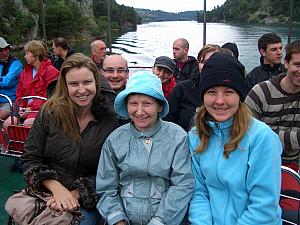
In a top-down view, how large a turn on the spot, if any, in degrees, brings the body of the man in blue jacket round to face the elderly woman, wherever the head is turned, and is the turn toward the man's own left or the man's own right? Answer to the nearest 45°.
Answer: approximately 45° to the man's own left

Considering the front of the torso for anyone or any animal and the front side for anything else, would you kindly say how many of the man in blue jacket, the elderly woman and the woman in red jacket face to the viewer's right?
0

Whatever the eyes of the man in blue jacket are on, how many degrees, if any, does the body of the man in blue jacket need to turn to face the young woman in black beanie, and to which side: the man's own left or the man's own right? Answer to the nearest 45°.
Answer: approximately 45° to the man's own left

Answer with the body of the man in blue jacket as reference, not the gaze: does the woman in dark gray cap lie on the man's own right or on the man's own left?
on the man's own left

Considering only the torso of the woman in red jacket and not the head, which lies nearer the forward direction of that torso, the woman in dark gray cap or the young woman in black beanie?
the young woman in black beanie

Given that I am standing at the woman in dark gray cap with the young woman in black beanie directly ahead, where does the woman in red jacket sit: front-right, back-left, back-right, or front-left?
back-right

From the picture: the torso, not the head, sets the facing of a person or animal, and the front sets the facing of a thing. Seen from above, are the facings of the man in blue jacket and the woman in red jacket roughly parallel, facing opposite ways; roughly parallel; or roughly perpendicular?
roughly parallel

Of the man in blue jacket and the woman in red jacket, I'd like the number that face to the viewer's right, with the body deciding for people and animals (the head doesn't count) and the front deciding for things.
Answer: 0

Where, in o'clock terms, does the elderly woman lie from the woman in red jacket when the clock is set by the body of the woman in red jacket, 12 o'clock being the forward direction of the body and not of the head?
The elderly woman is roughly at 10 o'clock from the woman in red jacket.

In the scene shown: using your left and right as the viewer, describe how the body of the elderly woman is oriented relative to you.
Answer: facing the viewer

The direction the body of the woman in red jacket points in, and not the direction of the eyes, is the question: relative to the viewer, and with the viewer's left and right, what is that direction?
facing the viewer and to the left of the viewer

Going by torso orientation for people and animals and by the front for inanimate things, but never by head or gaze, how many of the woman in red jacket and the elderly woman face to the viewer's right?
0

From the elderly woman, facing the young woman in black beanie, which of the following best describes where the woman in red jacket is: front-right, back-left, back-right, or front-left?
back-left

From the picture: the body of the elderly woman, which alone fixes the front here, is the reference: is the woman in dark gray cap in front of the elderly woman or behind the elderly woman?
behind

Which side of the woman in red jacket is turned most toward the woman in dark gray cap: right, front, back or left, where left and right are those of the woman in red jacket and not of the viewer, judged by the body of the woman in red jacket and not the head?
left
